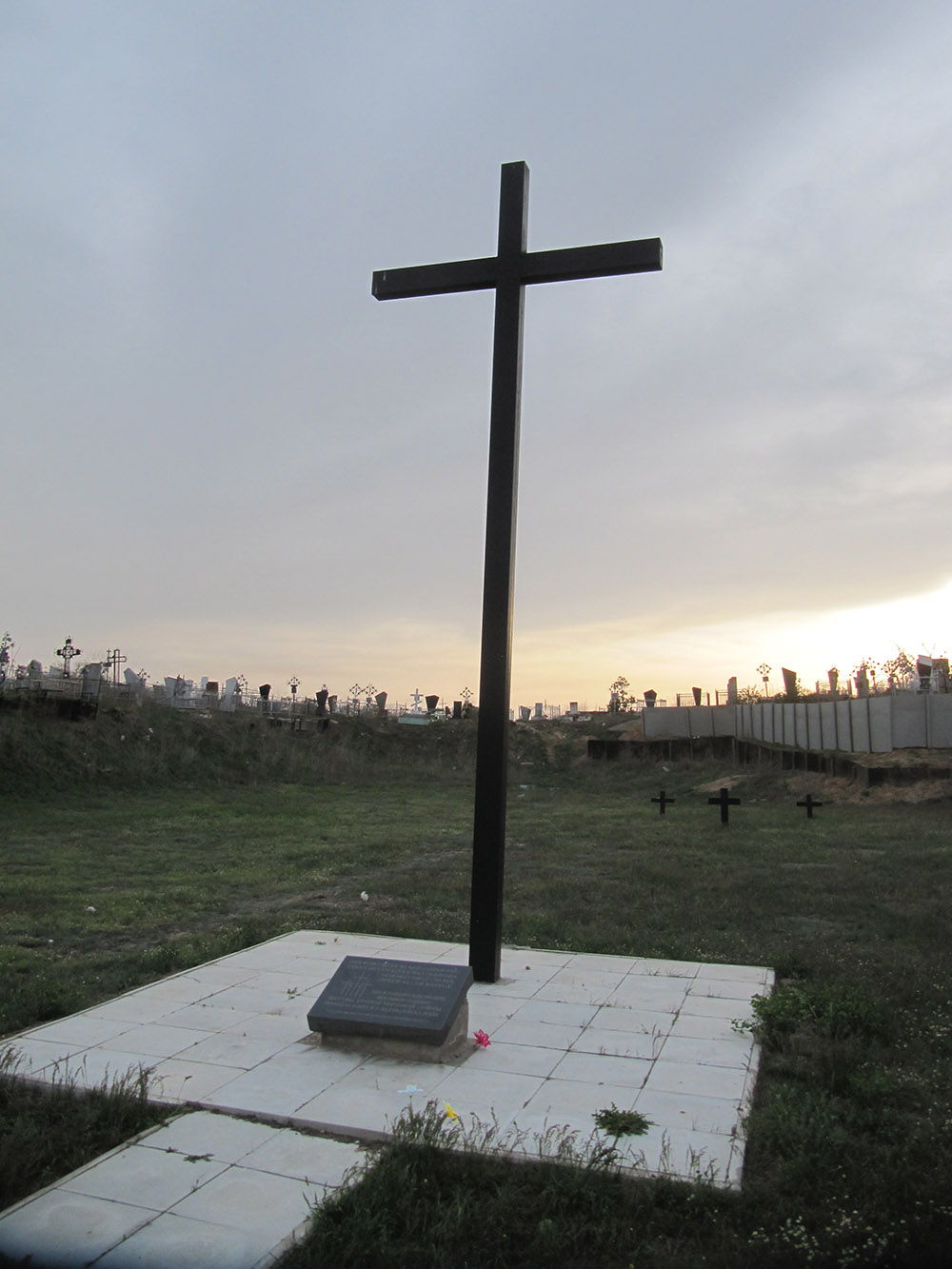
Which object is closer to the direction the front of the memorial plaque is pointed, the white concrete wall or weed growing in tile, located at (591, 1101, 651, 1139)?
the weed growing in tile

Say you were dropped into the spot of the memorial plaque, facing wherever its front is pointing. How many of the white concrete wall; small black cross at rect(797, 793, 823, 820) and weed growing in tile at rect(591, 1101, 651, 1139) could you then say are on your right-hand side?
0

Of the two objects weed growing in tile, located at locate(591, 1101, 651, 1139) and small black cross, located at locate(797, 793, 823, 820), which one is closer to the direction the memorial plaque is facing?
the weed growing in tile

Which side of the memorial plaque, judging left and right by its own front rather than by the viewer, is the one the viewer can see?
front

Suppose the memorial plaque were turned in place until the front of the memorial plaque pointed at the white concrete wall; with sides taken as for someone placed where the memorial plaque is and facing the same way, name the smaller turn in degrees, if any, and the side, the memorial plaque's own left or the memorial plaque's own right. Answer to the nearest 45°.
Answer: approximately 135° to the memorial plaque's own left

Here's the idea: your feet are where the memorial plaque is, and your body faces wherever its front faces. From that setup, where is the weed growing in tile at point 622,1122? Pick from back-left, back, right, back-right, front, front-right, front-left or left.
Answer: front-left

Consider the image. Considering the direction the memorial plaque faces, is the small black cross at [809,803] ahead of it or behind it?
behind
